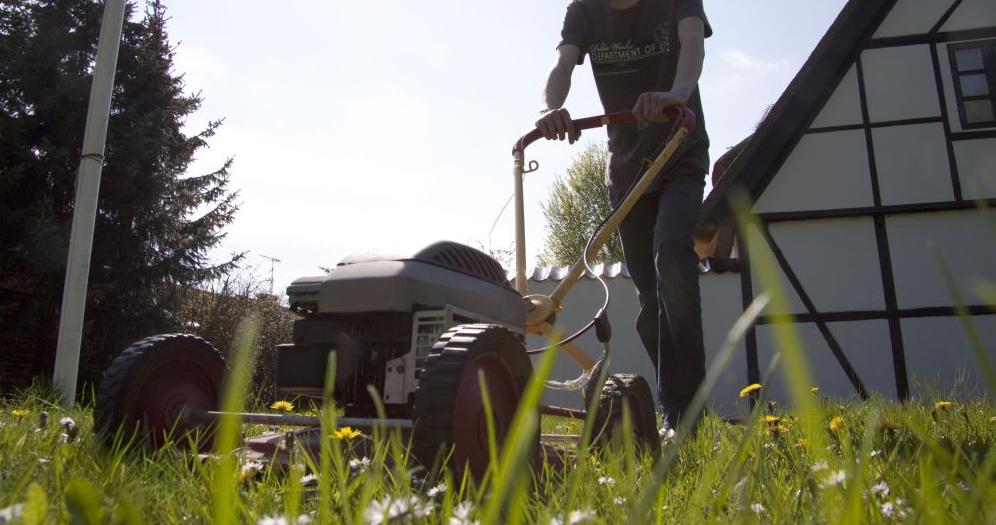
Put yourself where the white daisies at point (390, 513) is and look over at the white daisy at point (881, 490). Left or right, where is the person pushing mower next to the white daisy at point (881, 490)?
left

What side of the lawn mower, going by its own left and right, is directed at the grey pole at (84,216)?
right

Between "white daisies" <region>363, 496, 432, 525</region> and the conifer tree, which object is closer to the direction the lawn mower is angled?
the white daisies

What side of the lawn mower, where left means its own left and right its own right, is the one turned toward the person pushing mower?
back

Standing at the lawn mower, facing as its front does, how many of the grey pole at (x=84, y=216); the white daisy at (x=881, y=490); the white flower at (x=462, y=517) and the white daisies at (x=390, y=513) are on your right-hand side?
1

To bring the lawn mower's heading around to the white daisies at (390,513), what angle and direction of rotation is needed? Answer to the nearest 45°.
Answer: approximately 45° to its left

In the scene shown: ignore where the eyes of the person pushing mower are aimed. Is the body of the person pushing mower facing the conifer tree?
no

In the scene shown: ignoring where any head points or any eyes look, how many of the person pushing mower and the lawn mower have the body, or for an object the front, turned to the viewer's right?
0

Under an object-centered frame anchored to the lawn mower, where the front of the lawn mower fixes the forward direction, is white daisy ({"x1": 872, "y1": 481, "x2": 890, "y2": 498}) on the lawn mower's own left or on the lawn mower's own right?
on the lawn mower's own left

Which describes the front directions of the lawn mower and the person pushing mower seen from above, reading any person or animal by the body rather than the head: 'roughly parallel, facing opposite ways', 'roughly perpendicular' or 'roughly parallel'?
roughly parallel

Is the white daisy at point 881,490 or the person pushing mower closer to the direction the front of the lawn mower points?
the white daisy

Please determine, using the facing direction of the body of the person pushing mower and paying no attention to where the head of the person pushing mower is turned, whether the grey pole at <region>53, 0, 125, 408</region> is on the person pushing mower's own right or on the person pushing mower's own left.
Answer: on the person pushing mower's own right

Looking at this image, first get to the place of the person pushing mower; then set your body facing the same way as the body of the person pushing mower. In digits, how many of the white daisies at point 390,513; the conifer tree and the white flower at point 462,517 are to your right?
1

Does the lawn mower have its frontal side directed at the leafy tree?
no
